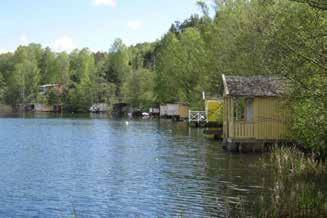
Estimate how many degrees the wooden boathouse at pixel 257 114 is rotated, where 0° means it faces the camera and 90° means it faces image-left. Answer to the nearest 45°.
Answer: approximately 90°

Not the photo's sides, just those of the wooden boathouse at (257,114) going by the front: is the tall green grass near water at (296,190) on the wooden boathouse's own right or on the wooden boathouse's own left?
on the wooden boathouse's own left
